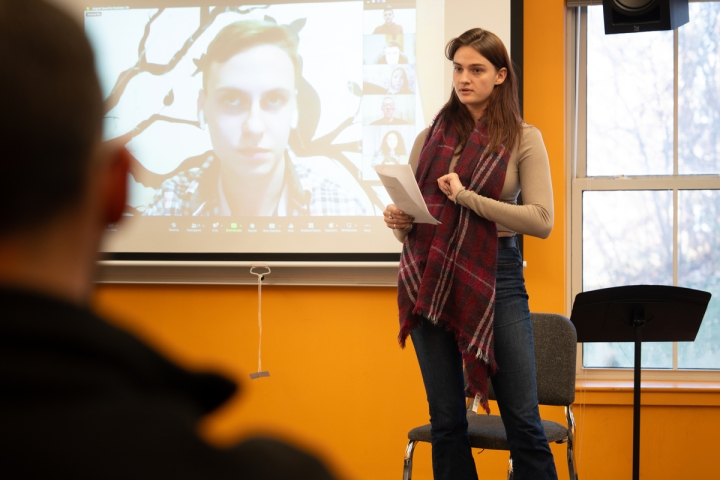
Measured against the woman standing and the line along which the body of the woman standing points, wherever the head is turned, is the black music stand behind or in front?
behind

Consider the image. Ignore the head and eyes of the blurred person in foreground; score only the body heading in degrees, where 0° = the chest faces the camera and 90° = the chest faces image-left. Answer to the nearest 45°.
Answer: approximately 180°

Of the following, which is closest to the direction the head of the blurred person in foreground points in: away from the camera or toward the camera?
away from the camera

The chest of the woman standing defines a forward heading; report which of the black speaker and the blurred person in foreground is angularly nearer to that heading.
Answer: the blurred person in foreground

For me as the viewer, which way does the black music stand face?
facing away from the viewer

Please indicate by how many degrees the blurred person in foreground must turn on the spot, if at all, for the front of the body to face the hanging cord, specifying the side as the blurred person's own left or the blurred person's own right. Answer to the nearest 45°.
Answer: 0° — they already face it

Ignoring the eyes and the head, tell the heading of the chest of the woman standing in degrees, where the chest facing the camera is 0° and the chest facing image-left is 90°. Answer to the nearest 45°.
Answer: approximately 45°

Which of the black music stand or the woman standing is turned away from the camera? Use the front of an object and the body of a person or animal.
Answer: the black music stand

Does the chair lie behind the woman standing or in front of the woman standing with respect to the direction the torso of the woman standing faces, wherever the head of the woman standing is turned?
behind

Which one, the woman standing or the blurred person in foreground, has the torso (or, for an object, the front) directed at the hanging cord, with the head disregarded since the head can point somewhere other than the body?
the blurred person in foreground

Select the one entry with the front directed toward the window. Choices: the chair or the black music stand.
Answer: the black music stand
